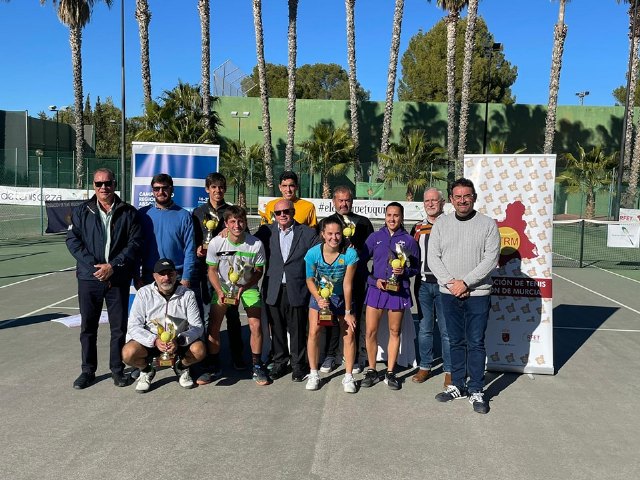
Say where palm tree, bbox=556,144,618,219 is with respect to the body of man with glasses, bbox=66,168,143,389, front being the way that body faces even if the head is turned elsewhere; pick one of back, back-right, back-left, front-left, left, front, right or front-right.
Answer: back-left

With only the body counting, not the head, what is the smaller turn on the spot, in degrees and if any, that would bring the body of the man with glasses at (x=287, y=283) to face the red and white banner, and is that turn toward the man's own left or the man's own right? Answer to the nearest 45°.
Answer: approximately 90° to the man's own left

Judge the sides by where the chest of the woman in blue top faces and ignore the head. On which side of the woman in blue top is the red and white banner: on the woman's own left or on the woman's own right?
on the woman's own left

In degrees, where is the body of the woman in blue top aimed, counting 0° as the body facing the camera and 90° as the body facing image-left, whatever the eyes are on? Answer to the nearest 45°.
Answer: approximately 0°

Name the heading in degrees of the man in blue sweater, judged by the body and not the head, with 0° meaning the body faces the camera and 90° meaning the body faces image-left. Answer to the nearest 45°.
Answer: approximately 0°

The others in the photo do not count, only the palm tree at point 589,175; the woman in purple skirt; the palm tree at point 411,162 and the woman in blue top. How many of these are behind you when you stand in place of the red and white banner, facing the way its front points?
2

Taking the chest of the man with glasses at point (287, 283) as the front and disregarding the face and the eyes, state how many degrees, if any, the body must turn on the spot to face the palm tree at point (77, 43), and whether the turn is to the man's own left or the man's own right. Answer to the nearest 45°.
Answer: approximately 135° to the man's own right
